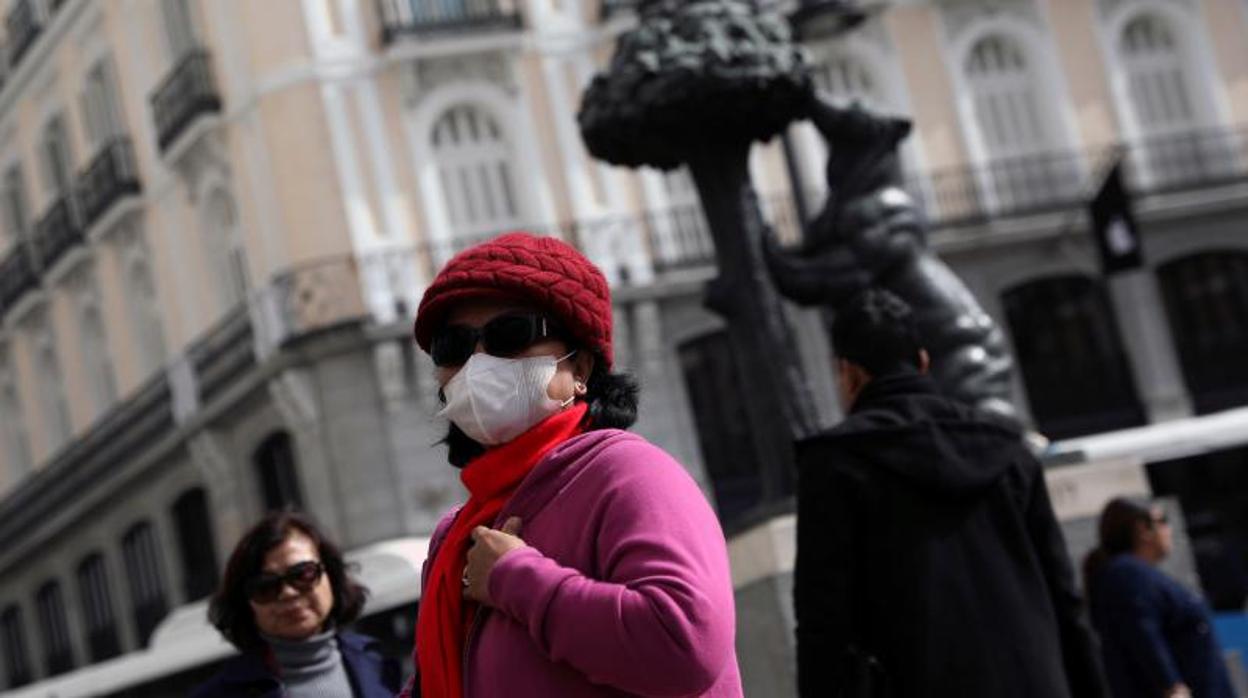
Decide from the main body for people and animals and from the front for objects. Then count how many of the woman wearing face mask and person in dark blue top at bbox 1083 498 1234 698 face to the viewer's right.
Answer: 1

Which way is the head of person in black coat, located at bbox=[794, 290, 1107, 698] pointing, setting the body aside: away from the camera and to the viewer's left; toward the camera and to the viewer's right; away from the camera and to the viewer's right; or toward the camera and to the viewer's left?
away from the camera and to the viewer's left

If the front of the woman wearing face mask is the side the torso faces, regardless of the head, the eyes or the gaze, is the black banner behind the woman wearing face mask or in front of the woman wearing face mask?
behind

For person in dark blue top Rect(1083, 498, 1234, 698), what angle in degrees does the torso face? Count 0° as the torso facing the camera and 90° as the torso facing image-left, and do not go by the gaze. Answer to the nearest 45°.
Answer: approximately 270°

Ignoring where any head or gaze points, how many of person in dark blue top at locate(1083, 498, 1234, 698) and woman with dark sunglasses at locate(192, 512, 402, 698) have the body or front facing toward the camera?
1

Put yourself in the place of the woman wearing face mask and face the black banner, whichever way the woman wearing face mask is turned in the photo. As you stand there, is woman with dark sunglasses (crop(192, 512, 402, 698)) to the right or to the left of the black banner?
left

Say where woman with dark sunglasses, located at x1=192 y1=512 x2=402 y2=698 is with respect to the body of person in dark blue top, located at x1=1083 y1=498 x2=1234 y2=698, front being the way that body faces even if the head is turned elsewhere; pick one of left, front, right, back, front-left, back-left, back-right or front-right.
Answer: back-right

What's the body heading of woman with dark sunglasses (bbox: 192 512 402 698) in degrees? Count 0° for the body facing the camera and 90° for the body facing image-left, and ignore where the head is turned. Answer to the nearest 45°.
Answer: approximately 0°

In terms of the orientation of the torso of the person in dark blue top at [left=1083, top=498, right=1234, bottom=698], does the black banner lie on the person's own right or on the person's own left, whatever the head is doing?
on the person's own left

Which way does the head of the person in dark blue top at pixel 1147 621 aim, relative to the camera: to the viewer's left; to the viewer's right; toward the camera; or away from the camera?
to the viewer's right

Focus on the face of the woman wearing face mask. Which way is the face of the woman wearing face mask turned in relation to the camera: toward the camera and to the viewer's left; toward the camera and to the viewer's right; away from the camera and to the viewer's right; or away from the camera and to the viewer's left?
toward the camera and to the viewer's left
